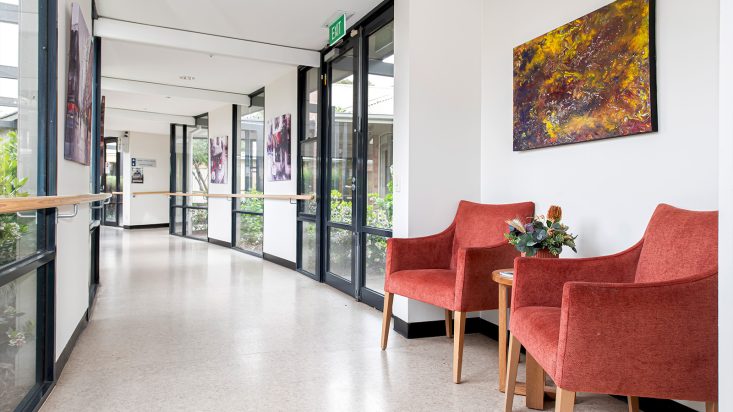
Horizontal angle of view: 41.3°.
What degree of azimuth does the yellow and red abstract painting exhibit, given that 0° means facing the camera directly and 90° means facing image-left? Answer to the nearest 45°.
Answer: approximately 45°

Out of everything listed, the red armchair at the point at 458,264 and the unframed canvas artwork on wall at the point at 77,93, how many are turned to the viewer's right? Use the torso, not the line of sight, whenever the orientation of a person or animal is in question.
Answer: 1

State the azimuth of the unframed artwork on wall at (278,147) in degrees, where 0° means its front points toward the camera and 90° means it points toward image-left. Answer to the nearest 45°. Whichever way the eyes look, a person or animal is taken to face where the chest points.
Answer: approximately 45°

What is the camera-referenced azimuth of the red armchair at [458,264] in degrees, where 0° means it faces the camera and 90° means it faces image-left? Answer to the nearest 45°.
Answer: approximately 45°

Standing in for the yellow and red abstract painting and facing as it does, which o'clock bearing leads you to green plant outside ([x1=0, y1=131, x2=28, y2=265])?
The green plant outside is roughly at 12 o'clock from the yellow and red abstract painting.

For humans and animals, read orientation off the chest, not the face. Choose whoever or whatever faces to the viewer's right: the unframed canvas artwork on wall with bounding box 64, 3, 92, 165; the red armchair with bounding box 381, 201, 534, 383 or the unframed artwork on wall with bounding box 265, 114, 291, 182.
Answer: the unframed canvas artwork on wall with bounding box 64, 3, 92, 165

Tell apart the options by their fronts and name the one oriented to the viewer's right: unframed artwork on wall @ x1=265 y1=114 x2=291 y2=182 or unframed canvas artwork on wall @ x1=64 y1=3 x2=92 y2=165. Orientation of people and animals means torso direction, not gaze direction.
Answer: unframed canvas artwork on wall @ x1=64 y1=3 x2=92 y2=165

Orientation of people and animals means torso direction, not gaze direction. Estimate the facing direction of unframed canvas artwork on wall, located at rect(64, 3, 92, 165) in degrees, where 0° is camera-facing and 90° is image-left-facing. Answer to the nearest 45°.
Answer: approximately 270°

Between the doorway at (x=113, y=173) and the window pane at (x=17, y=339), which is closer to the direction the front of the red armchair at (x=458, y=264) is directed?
the window pane

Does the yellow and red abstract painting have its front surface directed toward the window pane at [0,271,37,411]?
yes

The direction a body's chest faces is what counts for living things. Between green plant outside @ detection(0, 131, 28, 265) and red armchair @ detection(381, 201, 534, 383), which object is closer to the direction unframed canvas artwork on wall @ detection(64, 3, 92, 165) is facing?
the red armchair

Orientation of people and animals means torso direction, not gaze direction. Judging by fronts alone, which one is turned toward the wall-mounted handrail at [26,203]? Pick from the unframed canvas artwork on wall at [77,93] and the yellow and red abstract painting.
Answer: the yellow and red abstract painting
